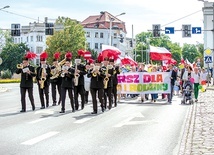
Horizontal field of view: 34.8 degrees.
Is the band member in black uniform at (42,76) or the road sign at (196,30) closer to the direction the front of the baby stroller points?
the band member in black uniform

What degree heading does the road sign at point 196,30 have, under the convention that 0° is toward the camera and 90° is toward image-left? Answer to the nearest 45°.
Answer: approximately 0°

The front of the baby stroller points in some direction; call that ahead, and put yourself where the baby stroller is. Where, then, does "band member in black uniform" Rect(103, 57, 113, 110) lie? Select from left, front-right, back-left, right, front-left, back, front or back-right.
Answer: front-right

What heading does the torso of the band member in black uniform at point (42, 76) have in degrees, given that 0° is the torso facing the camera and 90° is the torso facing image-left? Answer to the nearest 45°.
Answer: approximately 0°

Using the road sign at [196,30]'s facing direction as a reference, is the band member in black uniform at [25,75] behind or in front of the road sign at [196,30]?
in front

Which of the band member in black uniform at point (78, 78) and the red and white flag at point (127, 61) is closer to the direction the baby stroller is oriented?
the band member in black uniform

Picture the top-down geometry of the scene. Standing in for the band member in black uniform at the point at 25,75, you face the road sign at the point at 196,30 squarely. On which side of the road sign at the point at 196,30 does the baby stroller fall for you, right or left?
right

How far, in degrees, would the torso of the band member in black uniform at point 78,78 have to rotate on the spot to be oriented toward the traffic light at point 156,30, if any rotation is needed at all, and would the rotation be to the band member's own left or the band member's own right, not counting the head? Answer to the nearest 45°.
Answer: approximately 180°

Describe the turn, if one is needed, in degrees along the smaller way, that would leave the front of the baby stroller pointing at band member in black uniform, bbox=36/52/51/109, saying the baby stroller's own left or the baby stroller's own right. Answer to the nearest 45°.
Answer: approximately 45° to the baby stroller's own right

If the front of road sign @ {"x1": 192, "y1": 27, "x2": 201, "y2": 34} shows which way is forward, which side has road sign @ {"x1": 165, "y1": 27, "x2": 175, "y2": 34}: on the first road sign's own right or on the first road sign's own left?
on the first road sign's own right
